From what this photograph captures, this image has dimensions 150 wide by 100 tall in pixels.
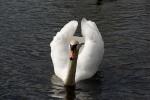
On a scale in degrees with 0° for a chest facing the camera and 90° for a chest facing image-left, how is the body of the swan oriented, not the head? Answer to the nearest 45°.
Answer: approximately 0°
